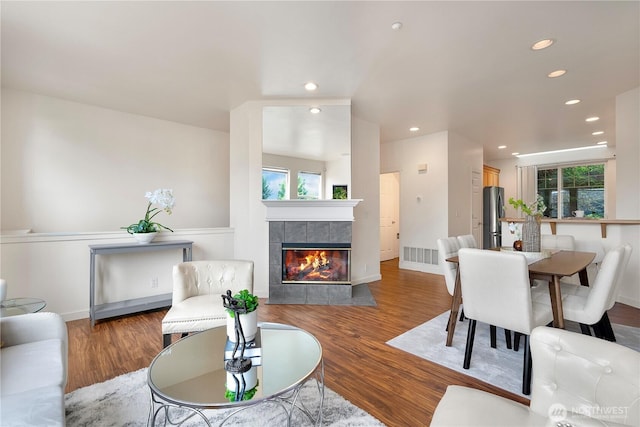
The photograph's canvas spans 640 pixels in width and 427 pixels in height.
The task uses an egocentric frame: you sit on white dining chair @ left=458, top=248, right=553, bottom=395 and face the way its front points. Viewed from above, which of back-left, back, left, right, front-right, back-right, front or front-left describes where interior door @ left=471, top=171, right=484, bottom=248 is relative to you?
front-left

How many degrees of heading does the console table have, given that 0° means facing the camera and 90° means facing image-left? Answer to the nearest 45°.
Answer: approximately 315°

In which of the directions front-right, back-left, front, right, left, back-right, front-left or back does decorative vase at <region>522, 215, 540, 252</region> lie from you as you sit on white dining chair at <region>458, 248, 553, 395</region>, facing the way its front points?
front-left

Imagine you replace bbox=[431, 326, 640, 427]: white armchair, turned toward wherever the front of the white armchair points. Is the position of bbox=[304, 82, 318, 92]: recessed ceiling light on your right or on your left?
on your right

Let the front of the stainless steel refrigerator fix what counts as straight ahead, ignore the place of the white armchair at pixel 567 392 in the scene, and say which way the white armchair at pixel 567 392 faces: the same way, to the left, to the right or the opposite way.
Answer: to the right

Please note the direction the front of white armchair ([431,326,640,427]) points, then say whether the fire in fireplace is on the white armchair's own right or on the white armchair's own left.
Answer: on the white armchair's own right

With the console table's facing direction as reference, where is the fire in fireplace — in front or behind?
in front

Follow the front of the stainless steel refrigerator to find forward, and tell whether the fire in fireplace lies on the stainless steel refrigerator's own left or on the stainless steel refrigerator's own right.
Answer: on the stainless steel refrigerator's own right
